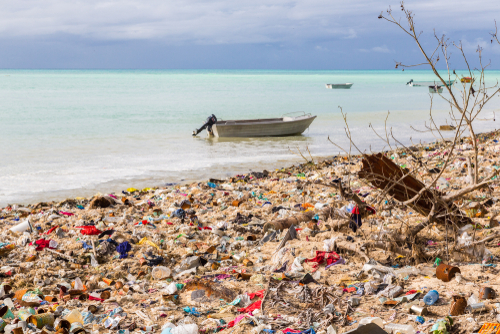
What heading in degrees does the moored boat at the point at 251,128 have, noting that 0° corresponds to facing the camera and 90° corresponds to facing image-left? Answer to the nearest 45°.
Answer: approximately 270°

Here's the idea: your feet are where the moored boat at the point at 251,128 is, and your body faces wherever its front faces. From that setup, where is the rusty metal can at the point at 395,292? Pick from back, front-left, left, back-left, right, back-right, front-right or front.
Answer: right

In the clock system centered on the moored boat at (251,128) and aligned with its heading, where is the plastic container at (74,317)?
The plastic container is roughly at 3 o'clock from the moored boat.

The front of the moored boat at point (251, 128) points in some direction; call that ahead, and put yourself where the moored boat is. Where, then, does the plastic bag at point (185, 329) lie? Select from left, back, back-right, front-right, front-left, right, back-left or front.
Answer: right

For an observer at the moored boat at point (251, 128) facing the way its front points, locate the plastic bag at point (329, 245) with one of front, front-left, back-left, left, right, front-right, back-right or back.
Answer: right

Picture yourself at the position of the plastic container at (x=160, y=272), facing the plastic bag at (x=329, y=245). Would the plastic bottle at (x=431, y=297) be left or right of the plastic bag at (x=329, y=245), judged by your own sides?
right

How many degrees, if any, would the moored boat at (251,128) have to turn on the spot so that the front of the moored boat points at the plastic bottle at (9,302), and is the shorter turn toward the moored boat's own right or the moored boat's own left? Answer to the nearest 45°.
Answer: approximately 90° to the moored boat's own right

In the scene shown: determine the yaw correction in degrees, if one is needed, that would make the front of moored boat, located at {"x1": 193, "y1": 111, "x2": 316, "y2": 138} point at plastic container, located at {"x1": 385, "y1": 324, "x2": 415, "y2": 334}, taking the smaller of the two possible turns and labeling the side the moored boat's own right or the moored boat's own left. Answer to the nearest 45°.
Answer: approximately 90° to the moored boat's own right

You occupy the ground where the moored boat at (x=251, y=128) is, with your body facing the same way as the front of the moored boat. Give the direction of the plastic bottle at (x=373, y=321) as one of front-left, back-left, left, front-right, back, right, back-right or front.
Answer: right

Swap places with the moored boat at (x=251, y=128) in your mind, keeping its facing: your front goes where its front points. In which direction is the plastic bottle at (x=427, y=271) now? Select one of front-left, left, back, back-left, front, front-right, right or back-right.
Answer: right

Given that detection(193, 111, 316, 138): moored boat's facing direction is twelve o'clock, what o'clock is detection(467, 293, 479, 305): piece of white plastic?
The piece of white plastic is roughly at 3 o'clock from the moored boat.

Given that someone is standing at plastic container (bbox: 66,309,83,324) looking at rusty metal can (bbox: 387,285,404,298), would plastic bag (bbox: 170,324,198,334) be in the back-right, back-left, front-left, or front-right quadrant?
front-right

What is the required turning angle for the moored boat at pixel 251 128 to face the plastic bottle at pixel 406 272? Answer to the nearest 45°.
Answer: approximately 90° to its right

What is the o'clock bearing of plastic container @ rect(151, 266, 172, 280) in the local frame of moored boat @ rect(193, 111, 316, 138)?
The plastic container is roughly at 3 o'clock from the moored boat.

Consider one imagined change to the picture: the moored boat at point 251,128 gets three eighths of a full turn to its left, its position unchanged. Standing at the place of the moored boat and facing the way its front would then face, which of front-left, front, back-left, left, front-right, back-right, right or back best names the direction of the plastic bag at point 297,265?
back-left
